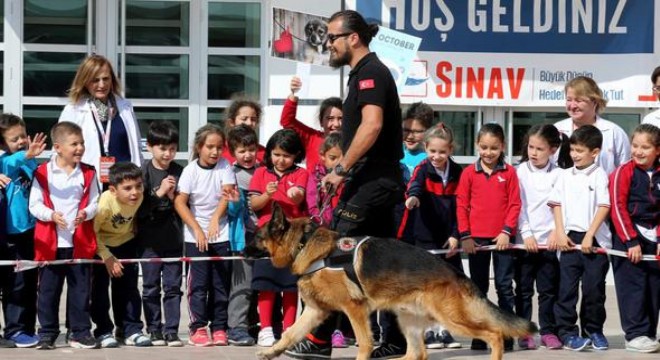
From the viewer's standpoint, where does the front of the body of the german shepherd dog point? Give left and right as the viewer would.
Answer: facing to the left of the viewer

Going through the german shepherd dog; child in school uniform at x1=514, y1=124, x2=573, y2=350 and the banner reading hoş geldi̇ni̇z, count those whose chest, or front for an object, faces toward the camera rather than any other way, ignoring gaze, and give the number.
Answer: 2

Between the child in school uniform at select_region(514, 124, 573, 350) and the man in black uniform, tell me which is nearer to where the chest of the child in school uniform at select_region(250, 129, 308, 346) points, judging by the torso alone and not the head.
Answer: the man in black uniform

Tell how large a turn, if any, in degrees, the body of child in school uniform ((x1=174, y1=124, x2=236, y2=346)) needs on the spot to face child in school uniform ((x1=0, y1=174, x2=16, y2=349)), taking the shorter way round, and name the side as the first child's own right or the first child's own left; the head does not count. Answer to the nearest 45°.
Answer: approximately 90° to the first child's own right

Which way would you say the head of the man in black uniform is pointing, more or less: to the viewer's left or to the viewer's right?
to the viewer's left
